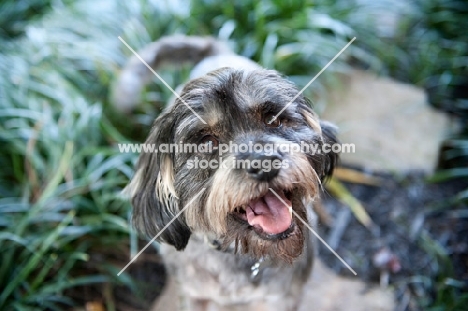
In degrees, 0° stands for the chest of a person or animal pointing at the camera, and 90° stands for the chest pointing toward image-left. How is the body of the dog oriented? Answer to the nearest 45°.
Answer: approximately 0°

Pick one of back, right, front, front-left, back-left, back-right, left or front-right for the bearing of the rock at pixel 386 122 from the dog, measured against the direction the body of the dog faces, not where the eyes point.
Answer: back-left
